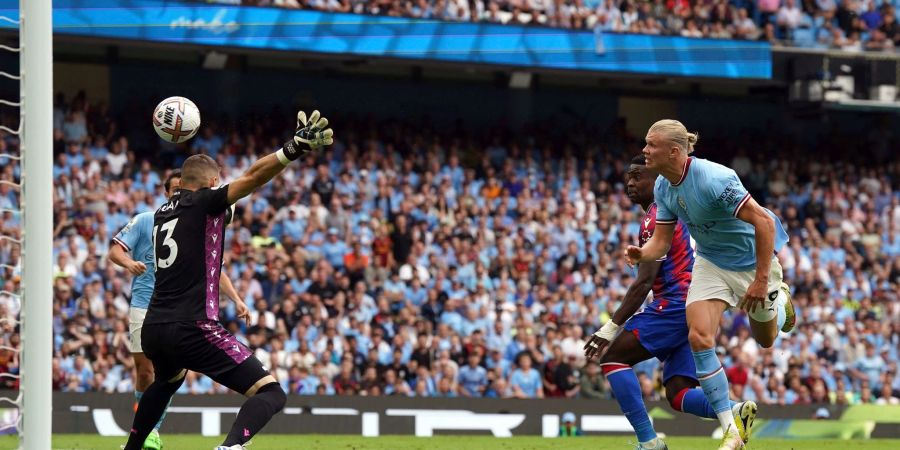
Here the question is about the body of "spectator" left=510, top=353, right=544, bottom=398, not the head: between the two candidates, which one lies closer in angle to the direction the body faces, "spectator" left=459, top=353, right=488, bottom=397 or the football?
the football

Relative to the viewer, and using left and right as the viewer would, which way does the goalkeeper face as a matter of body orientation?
facing away from the viewer and to the right of the viewer

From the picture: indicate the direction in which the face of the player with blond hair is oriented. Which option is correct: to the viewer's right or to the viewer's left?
to the viewer's left

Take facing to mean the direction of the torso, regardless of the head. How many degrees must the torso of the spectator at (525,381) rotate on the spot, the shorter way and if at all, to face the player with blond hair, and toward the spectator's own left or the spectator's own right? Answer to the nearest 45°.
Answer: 0° — they already face them

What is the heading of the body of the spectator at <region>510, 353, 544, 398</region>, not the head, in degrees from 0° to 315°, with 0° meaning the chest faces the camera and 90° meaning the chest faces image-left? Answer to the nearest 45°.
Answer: approximately 0°

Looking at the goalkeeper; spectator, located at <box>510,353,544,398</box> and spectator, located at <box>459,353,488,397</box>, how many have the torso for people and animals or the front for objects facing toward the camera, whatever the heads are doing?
2

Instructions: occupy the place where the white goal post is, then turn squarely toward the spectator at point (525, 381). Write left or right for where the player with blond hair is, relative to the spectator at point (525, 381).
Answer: right
